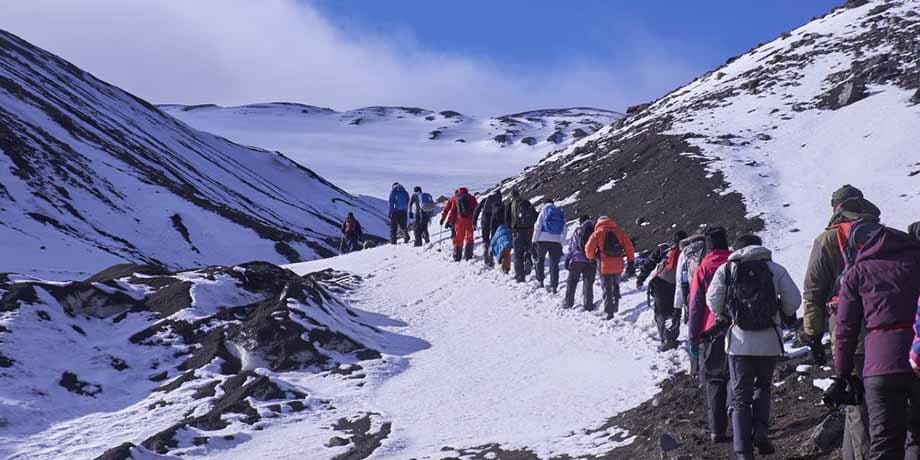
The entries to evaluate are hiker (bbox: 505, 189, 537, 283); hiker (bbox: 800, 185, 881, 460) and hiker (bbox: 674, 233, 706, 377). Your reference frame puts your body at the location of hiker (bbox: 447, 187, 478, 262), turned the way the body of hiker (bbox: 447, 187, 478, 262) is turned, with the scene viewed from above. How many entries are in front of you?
0

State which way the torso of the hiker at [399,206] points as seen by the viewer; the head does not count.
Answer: away from the camera

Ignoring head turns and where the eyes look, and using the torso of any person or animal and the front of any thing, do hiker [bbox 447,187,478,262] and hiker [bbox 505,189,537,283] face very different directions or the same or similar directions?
same or similar directions

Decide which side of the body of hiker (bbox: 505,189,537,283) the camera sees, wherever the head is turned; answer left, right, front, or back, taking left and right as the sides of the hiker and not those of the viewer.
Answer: back

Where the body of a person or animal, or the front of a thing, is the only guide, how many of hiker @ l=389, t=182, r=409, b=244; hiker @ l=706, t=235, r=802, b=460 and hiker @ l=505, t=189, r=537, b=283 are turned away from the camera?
3

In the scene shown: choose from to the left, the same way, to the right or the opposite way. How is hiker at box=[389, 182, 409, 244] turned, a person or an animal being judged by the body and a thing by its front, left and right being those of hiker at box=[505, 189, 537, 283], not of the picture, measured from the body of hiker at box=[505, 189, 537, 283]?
the same way

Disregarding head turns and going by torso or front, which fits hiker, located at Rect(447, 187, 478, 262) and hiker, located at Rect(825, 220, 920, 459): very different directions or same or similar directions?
same or similar directions

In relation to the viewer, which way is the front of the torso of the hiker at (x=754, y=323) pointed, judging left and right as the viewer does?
facing away from the viewer

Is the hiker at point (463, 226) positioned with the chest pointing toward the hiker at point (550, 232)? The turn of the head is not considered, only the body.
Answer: no

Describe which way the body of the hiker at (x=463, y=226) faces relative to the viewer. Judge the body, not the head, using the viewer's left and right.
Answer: facing away from the viewer

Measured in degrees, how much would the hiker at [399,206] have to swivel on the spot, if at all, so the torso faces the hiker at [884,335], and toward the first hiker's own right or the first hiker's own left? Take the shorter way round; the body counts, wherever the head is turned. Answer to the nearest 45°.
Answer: approximately 180°

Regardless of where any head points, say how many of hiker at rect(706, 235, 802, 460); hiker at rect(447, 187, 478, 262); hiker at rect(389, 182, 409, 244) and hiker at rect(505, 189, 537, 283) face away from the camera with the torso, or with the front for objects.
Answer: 4

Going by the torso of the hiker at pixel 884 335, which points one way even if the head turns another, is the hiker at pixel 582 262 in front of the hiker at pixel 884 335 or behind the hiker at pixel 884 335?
in front
